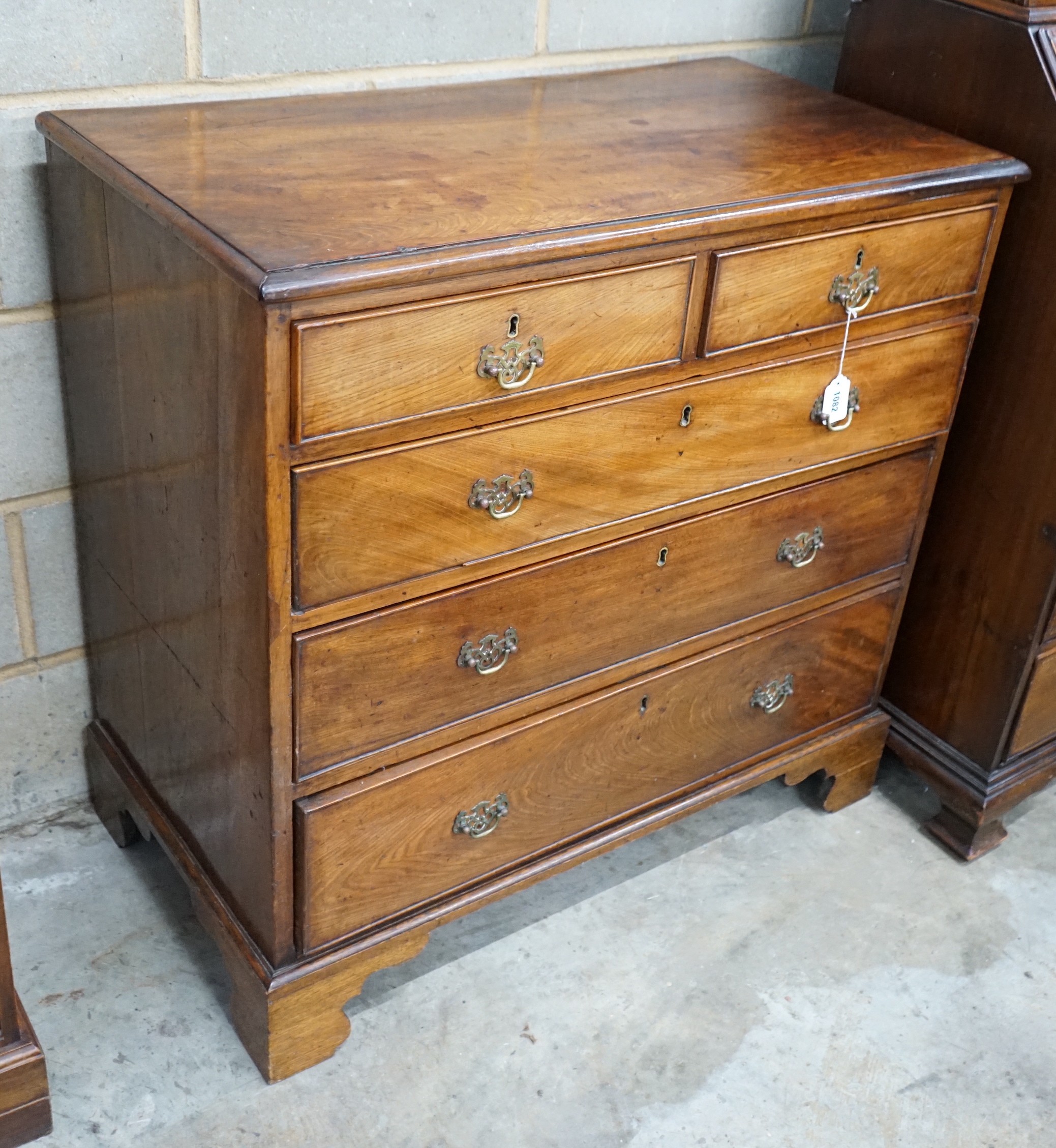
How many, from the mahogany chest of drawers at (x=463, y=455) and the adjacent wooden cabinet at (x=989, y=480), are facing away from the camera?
0

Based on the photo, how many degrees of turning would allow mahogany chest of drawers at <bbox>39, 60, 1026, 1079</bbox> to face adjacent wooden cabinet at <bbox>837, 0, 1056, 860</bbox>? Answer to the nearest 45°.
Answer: approximately 90° to its left

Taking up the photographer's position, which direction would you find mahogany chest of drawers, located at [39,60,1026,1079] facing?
facing the viewer and to the right of the viewer

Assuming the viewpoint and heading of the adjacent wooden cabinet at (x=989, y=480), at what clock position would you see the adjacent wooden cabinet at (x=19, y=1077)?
the adjacent wooden cabinet at (x=19, y=1077) is roughly at 3 o'clock from the adjacent wooden cabinet at (x=989, y=480).

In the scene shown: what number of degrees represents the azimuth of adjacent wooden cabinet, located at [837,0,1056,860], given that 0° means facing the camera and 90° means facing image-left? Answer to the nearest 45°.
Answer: approximately 315°

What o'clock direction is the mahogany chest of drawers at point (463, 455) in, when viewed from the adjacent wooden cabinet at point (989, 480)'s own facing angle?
The mahogany chest of drawers is roughly at 3 o'clock from the adjacent wooden cabinet.
